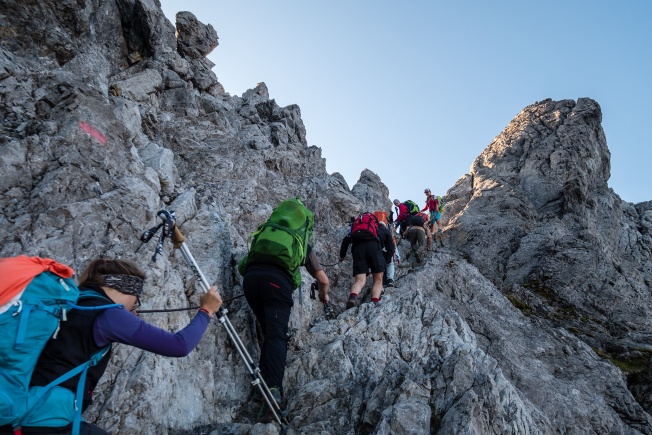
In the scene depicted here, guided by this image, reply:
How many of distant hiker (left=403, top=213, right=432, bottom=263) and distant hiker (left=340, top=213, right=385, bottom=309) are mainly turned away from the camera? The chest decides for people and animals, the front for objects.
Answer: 2

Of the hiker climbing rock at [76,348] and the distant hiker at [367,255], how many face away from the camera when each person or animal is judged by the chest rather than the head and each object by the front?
1

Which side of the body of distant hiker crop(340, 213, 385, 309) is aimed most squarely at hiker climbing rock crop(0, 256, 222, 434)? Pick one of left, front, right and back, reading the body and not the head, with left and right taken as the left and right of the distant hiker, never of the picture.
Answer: back

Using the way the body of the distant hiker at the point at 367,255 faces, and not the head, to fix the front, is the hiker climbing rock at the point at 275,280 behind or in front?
behind

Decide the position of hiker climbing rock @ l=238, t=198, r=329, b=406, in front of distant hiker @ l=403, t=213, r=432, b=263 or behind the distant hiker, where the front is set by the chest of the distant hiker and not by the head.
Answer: behind

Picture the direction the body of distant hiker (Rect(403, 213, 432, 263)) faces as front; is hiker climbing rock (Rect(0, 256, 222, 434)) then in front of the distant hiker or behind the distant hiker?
behind

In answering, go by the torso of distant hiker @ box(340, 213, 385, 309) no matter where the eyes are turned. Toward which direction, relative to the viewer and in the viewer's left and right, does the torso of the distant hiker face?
facing away from the viewer

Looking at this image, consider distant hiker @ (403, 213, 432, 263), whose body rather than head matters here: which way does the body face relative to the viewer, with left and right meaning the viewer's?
facing away from the viewer

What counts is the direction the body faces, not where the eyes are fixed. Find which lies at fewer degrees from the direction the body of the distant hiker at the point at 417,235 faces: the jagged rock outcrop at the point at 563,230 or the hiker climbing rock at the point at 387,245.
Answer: the jagged rock outcrop

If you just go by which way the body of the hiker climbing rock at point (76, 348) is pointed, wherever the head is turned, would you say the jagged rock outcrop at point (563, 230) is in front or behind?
in front

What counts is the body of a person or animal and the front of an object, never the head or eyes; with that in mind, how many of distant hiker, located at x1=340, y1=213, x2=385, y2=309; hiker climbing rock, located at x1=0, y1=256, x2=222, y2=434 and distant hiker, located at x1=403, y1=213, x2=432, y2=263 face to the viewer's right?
1

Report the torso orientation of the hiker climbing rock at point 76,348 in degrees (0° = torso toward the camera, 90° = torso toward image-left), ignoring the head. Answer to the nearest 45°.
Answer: approximately 270°
